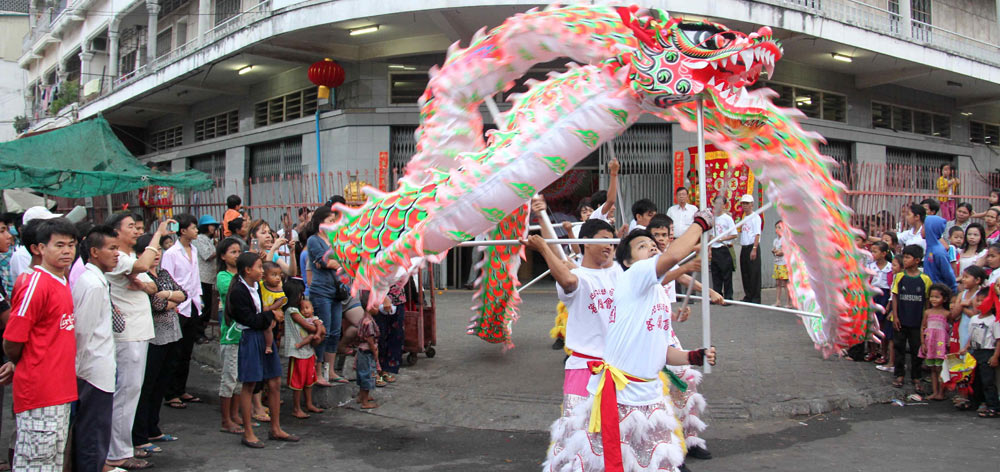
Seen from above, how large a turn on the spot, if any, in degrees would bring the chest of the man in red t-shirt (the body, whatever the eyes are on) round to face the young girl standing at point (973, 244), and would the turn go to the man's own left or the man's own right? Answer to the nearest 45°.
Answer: approximately 45° to the man's own left

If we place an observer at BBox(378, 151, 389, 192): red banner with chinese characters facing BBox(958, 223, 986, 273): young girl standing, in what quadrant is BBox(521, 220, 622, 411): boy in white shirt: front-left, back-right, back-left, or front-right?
front-right

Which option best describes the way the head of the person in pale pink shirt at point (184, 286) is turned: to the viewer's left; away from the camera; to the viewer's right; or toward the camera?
to the viewer's right

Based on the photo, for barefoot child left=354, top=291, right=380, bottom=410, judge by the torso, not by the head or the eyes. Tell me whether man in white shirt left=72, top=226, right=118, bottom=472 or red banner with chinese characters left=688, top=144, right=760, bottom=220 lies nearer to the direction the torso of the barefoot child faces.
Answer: the red banner with chinese characters

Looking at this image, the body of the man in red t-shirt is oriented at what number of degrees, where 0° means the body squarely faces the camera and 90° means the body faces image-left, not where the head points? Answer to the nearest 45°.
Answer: approximately 315°

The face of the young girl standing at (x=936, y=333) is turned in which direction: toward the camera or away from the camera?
toward the camera

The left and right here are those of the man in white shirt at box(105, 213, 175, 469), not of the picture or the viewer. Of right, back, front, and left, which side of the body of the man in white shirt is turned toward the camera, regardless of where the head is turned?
right

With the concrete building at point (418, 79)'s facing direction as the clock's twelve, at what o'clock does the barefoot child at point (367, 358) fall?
The barefoot child is roughly at 12 o'clock from the concrete building.

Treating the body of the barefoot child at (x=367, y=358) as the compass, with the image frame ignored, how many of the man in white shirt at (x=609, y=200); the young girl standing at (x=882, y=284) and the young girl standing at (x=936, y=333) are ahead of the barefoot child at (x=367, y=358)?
3

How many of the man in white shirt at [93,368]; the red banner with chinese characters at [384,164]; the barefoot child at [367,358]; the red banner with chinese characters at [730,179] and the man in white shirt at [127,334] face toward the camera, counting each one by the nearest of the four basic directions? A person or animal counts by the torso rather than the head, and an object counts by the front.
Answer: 2

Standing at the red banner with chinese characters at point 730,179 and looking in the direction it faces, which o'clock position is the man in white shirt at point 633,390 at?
The man in white shirt is roughly at 12 o'clock from the red banner with chinese characters.

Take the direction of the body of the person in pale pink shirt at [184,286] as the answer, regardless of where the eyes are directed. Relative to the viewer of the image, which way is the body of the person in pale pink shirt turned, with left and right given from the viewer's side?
facing the viewer and to the right of the viewer

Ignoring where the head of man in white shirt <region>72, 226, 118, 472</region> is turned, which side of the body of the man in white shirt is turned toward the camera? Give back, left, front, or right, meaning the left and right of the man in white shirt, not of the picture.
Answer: right

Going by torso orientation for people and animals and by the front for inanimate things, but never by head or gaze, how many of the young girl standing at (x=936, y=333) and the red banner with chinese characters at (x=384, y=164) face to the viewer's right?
0

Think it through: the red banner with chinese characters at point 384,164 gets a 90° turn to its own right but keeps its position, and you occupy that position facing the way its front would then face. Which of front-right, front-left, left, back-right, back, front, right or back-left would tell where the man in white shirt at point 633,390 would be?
left

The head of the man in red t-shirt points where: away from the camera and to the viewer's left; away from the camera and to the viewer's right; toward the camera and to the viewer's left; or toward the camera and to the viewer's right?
toward the camera and to the viewer's right

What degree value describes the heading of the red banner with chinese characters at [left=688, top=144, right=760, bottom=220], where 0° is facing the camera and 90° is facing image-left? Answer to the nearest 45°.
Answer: approximately 0°

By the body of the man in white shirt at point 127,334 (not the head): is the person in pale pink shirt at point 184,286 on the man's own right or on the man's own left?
on the man's own left

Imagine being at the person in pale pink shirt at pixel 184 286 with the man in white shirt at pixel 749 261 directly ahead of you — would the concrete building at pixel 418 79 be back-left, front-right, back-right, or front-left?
front-left

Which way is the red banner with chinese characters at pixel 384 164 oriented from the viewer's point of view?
toward the camera
